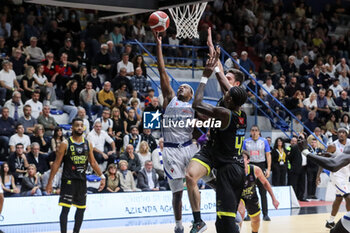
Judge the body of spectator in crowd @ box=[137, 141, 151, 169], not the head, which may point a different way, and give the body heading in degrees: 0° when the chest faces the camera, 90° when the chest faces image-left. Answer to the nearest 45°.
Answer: approximately 0°

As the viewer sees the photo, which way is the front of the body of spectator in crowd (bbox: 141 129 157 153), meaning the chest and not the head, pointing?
toward the camera

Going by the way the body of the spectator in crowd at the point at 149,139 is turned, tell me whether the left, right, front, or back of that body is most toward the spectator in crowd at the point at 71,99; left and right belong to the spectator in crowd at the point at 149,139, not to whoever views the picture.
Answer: right

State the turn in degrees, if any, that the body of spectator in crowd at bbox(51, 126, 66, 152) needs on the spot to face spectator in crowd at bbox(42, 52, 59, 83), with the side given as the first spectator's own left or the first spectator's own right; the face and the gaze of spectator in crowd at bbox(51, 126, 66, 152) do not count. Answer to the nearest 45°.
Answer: approximately 135° to the first spectator's own left

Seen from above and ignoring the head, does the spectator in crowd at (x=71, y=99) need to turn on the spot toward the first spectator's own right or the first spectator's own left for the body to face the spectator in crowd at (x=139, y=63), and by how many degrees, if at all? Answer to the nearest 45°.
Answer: approximately 90° to the first spectator's own left

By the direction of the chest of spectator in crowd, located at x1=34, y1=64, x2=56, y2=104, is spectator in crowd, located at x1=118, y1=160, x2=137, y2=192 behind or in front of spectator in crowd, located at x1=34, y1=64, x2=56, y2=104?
in front

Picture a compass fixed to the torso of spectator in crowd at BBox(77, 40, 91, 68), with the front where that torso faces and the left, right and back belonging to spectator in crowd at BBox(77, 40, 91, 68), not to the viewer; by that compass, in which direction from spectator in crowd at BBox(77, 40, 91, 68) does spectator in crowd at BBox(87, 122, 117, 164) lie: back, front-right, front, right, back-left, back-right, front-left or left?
front-right

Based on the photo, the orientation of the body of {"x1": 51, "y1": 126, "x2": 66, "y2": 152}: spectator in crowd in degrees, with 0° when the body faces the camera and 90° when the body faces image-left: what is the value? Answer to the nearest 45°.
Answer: approximately 315°

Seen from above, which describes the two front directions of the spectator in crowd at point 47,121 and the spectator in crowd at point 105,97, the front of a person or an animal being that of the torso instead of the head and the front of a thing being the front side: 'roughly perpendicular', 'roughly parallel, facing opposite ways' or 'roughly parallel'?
roughly parallel

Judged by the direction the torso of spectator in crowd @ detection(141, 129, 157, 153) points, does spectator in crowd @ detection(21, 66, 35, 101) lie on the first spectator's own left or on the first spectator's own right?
on the first spectator's own right

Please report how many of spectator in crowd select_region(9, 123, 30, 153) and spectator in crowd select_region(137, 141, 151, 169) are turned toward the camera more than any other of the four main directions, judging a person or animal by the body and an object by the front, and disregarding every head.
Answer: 2

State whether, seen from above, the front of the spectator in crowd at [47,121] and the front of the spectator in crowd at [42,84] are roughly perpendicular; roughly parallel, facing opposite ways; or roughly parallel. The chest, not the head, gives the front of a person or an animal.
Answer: roughly parallel

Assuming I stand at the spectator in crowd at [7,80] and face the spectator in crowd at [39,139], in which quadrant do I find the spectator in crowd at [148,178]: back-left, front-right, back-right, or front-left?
front-left

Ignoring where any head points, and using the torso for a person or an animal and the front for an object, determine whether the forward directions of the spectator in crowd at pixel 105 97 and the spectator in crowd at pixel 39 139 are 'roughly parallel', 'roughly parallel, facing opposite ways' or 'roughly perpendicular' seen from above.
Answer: roughly parallel

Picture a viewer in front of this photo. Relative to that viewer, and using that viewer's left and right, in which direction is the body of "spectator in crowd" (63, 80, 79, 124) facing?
facing the viewer and to the right of the viewer

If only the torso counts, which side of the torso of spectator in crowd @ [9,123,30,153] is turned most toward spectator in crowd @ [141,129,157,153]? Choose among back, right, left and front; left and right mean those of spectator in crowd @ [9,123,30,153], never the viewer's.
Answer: left

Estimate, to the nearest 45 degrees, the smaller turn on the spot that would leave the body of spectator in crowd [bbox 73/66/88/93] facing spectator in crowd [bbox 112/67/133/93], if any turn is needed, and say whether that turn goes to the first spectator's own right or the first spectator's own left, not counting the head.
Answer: approximately 45° to the first spectator's own left

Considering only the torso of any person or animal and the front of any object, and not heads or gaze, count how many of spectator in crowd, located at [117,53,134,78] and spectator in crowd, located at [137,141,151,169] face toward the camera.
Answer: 2

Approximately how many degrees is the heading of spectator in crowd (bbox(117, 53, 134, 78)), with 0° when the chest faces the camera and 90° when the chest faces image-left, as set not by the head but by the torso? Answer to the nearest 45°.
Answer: approximately 0°

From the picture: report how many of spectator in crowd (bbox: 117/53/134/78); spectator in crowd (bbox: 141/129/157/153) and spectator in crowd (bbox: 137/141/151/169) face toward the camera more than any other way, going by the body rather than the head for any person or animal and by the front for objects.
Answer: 3
